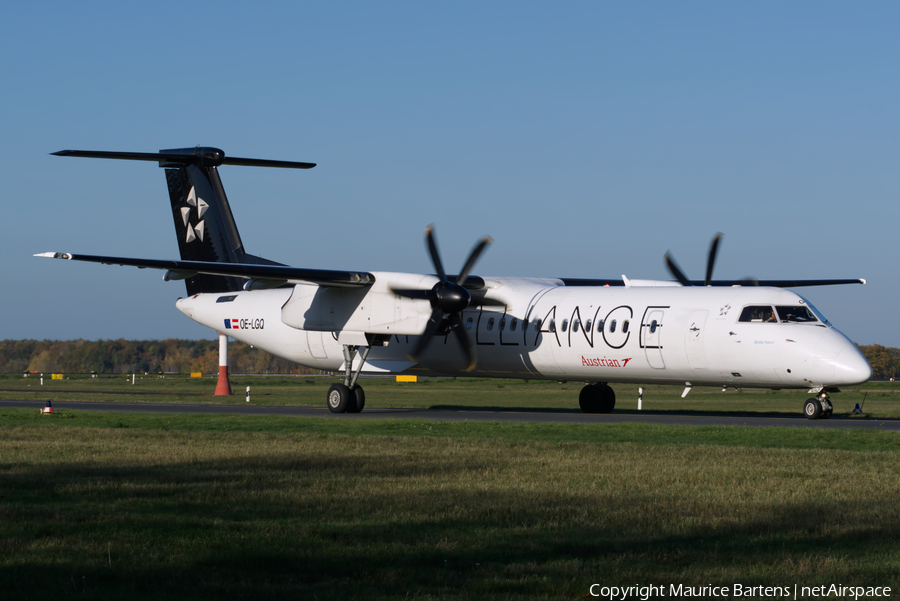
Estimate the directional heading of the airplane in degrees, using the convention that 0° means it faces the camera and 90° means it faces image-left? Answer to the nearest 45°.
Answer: approximately 315°
